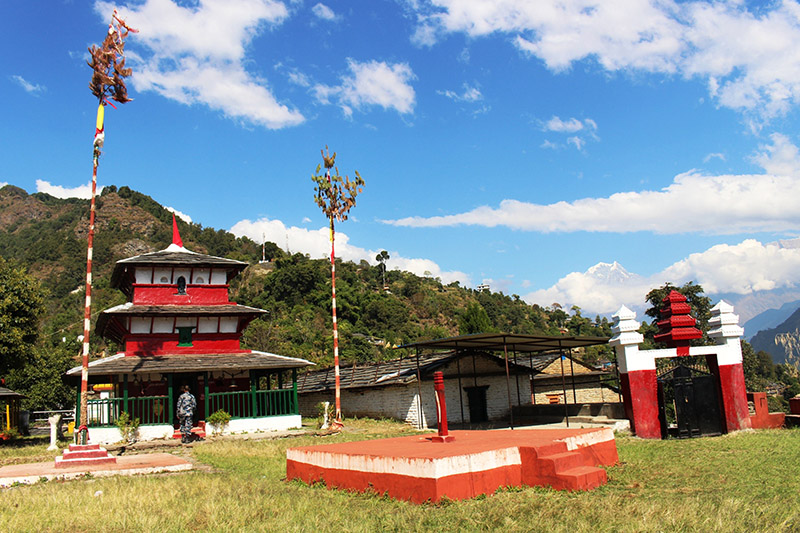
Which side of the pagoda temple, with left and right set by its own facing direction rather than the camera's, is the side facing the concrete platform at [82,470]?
front

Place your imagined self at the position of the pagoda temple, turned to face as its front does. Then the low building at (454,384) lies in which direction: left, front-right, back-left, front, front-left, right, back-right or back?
left

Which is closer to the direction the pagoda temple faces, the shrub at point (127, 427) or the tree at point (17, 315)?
the shrub

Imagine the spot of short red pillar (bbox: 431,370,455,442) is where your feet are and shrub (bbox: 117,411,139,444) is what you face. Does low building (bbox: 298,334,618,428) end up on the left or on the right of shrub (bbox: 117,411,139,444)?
right

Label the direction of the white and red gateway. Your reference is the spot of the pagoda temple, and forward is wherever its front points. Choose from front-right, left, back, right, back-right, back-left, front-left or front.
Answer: front-left

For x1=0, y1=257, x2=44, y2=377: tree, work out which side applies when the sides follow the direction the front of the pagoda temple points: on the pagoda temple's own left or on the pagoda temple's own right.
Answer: on the pagoda temple's own right

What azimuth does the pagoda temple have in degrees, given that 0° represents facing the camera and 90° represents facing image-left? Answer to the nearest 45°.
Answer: approximately 0°

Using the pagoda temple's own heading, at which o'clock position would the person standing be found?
The person standing is roughly at 12 o'clock from the pagoda temple.

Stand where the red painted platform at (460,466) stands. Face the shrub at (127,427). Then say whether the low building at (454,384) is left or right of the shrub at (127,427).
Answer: right

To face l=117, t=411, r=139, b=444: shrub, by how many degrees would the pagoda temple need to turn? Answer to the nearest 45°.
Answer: approximately 45° to its right
